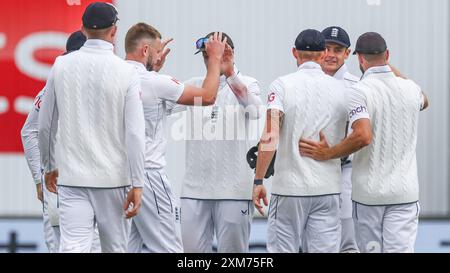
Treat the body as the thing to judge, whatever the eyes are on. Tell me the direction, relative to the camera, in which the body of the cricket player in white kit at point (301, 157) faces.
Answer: away from the camera

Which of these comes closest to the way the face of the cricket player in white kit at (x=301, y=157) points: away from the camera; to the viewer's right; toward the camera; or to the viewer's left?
away from the camera

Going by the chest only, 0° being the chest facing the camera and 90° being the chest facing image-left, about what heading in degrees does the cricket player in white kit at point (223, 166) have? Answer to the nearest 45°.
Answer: approximately 0°

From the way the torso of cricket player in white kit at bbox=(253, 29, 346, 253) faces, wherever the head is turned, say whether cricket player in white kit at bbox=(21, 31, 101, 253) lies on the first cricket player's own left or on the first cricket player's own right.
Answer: on the first cricket player's own left

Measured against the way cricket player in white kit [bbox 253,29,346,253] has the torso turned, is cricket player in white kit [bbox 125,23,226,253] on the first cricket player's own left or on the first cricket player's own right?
on the first cricket player's own left

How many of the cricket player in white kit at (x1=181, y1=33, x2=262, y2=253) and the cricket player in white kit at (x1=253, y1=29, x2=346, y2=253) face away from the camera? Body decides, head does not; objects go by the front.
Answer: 1

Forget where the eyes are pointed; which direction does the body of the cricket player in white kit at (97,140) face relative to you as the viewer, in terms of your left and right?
facing away from the viewer

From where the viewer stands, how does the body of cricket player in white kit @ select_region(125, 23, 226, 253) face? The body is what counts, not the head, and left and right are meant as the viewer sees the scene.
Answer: facing to the right of the viewer

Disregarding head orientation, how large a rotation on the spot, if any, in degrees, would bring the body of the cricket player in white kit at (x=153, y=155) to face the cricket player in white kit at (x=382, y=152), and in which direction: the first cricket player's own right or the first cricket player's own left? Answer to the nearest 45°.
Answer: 0° — they already face them

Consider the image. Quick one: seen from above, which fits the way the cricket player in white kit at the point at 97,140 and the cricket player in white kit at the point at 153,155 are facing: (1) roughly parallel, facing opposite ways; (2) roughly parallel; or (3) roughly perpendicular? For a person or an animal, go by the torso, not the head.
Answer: roughly perpendicular
